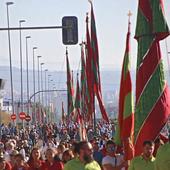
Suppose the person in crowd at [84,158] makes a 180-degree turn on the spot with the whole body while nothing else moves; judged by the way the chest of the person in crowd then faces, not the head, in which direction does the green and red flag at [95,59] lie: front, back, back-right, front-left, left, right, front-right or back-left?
front-right

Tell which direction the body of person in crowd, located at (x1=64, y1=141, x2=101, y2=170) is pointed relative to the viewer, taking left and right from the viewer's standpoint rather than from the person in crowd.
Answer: facing the viewer and to the right of the viewer

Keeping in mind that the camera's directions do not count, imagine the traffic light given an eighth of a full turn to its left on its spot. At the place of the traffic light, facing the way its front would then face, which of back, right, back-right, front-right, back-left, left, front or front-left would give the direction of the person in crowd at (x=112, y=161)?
back-left

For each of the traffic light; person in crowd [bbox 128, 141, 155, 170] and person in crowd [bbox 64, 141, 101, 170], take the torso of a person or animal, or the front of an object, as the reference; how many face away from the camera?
1

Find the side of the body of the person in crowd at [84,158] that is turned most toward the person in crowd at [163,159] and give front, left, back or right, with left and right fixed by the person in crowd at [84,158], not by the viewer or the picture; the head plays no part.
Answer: left

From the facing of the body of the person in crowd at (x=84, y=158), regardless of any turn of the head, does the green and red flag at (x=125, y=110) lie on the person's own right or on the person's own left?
on the person's own left

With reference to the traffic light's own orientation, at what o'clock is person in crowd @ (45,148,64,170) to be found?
The person in crowd is roughly at 6 o'clock from the traffic light.

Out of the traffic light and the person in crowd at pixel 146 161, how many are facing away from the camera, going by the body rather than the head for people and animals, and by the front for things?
1

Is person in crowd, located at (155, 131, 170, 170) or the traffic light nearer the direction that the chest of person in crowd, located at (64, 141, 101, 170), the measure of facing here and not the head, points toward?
the person in crowd

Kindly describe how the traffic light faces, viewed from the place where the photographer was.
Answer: facing away from the viewer

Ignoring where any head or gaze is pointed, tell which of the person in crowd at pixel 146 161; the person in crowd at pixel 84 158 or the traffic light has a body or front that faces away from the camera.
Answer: the traffic light

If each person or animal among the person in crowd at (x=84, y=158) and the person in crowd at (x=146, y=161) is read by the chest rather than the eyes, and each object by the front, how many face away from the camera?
0
